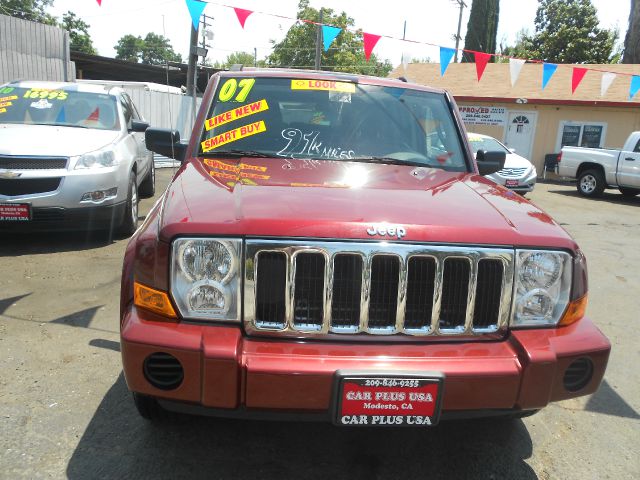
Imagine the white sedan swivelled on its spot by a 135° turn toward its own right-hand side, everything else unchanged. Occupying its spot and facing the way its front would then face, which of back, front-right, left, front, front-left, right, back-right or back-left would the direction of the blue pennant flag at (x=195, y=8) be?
front-left

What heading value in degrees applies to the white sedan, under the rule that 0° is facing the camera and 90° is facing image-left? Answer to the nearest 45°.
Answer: approximately 315°

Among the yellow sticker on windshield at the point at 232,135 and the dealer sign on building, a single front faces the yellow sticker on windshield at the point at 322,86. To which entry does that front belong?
the dealer sign on building

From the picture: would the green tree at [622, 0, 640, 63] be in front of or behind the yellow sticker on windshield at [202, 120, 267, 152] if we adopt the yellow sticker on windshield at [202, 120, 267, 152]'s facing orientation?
behind

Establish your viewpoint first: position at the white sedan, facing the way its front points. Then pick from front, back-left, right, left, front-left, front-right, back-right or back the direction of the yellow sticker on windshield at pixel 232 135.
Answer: front-right

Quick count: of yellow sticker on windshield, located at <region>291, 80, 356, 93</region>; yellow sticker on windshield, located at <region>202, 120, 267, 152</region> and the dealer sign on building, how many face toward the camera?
3

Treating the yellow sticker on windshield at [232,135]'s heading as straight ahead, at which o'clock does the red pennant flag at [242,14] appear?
The red pennant flag is roughly at 6 o'clock from the yellow sticker on windshield.

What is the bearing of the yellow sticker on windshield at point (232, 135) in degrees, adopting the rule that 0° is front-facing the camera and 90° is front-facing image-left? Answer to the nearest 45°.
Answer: approximately 0°

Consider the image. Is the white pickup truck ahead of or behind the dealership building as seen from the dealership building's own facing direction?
ahead

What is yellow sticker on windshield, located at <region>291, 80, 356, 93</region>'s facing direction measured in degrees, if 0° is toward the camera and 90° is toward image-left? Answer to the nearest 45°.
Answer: approximately 0°

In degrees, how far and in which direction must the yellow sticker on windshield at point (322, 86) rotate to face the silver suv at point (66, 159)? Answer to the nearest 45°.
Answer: approximately 135° to its right

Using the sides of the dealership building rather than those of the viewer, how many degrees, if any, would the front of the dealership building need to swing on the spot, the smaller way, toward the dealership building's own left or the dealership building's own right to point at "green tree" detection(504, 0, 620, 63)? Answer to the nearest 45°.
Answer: approximately 180°
